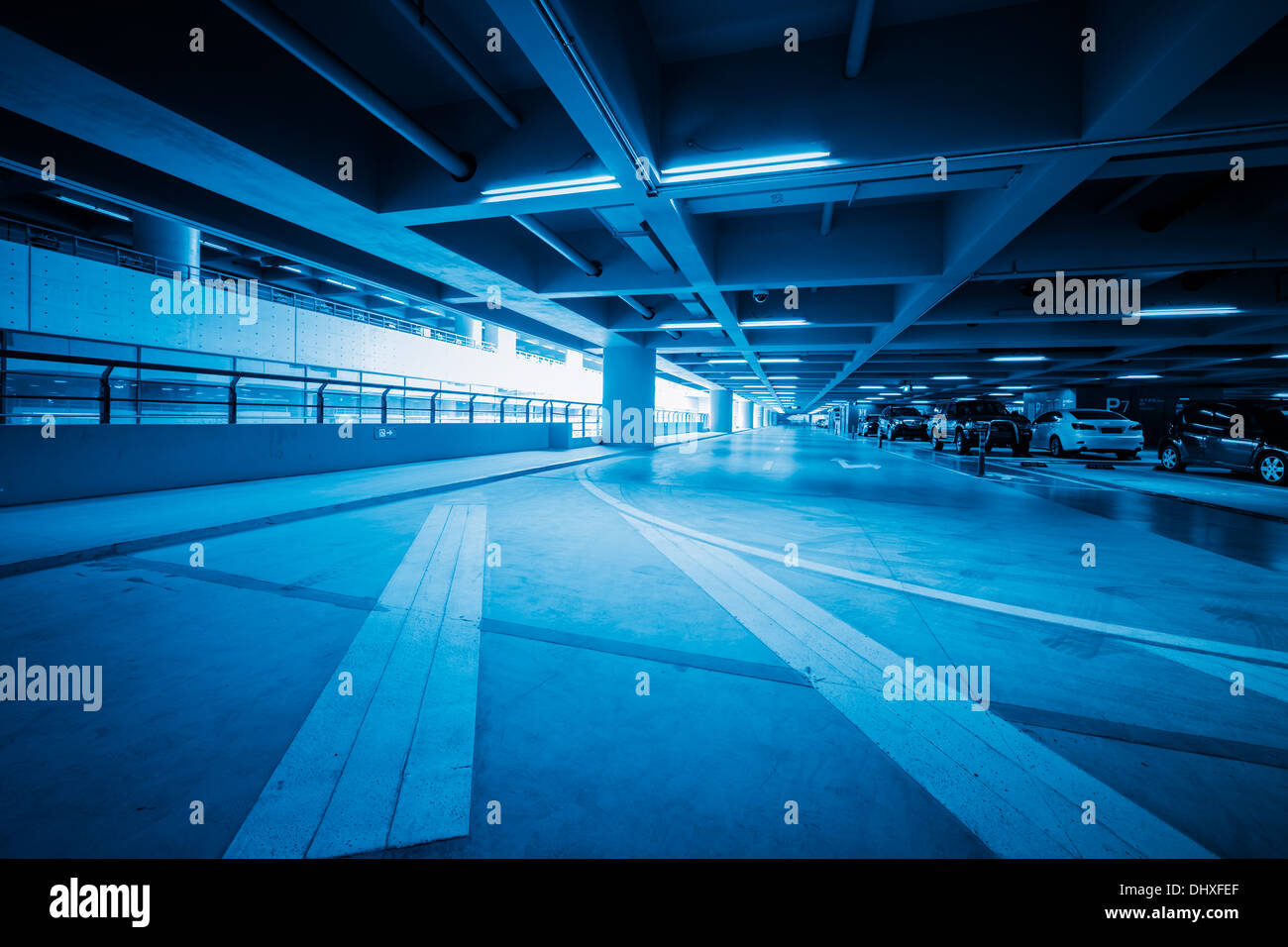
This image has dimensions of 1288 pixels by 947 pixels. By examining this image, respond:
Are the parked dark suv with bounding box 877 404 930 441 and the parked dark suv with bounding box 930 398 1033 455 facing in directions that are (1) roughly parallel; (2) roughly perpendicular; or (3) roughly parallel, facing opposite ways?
roughly parallel

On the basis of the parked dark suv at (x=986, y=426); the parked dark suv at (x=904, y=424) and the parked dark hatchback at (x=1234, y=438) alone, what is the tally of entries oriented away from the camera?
0

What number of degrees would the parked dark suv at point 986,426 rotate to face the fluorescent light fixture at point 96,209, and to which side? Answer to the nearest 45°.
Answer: approximately 90° to its right

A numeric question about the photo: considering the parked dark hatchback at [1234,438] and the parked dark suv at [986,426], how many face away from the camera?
0

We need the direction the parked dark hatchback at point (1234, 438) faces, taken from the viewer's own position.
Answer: facing the viewer and to the right of the viewer

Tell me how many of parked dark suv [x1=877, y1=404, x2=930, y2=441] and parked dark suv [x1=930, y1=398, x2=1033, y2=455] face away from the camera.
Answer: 0
